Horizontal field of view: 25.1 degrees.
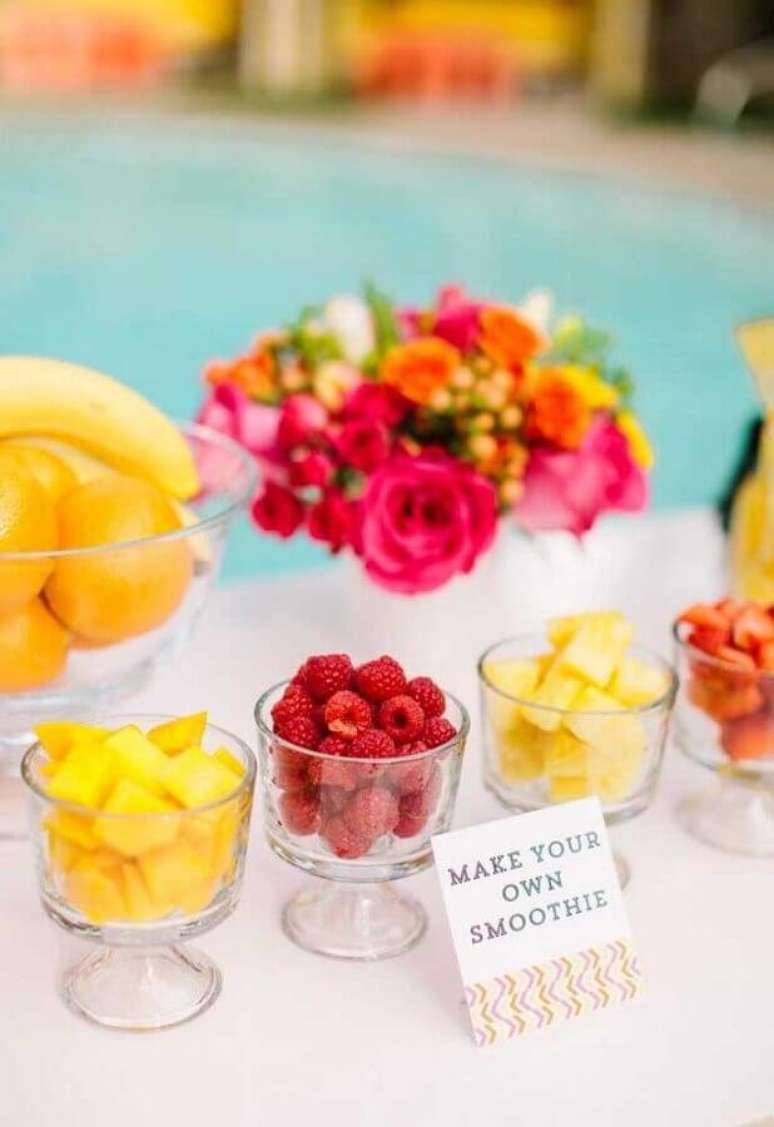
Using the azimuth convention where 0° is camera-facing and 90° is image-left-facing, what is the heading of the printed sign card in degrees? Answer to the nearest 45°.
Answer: approximately 0°
